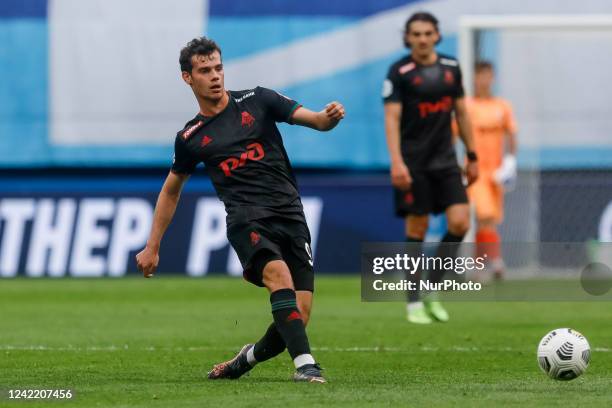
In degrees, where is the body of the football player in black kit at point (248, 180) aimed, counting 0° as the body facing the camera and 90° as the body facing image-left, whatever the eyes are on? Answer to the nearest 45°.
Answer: approximately 0°

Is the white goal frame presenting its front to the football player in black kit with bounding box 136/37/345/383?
yes

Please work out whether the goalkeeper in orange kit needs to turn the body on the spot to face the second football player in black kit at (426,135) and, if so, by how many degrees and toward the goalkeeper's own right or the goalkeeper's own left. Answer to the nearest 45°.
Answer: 0° — they already face them

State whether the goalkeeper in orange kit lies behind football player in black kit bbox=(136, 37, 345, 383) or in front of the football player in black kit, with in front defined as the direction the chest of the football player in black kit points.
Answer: behind

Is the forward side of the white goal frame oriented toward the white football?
yes

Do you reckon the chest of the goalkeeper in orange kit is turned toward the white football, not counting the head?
yes
